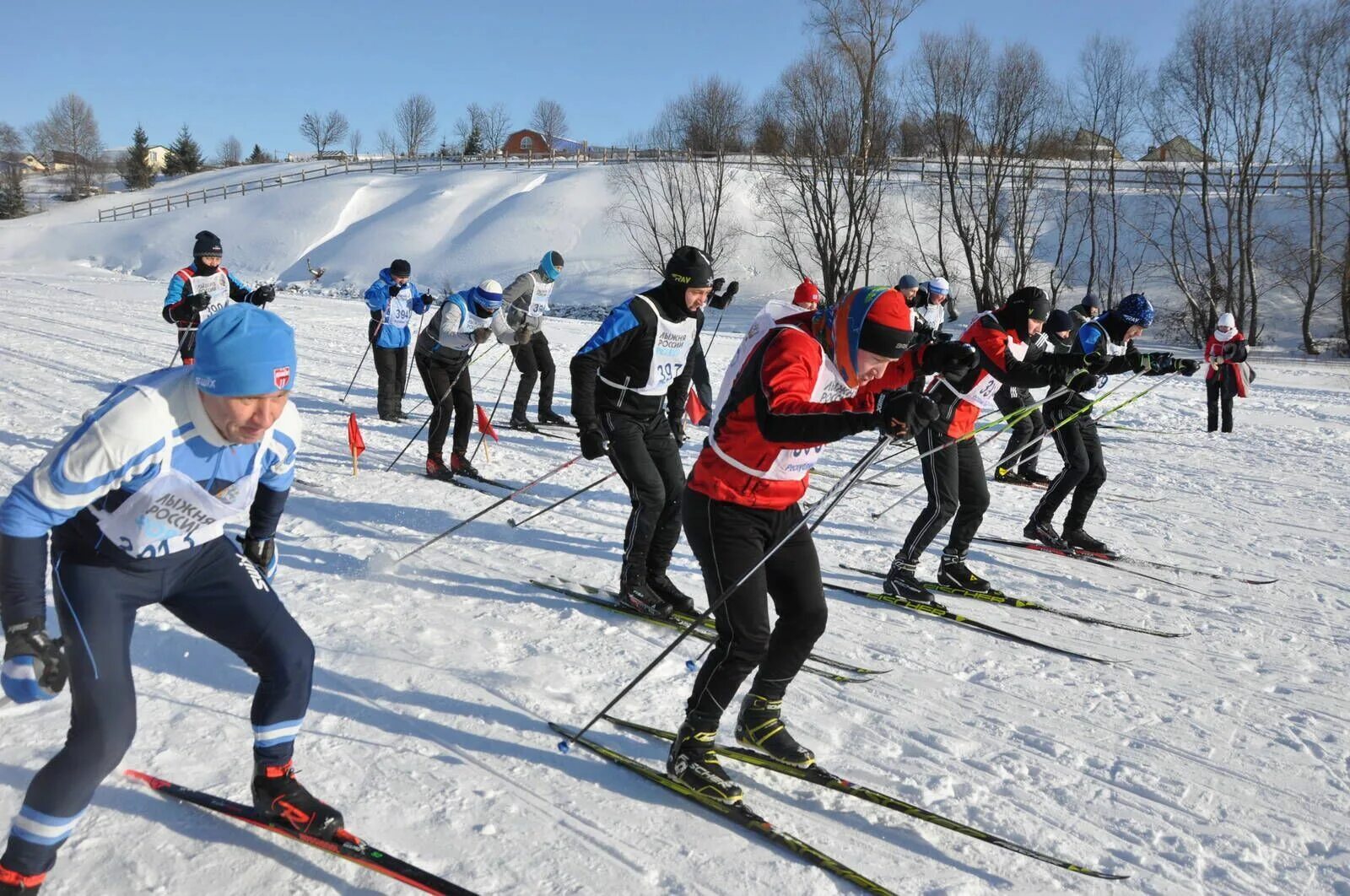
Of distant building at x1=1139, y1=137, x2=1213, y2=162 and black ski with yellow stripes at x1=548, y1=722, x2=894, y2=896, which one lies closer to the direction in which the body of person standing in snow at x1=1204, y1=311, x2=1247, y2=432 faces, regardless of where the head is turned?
the black ski with yellow stripes

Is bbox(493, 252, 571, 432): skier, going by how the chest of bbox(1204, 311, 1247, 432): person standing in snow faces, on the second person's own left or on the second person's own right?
on the second person's own right

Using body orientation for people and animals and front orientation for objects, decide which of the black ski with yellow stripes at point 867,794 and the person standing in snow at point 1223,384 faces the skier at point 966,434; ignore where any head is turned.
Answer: the person standing in snow

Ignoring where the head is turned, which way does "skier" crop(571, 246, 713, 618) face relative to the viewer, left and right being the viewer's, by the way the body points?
facing the viewer and to the right of the viewer

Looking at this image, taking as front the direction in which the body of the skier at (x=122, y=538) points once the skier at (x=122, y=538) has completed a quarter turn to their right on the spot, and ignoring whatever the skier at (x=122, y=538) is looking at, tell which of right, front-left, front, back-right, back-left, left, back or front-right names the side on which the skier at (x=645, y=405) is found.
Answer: back

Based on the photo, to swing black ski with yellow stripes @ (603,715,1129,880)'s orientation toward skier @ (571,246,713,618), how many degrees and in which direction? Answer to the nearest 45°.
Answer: approximately 180°

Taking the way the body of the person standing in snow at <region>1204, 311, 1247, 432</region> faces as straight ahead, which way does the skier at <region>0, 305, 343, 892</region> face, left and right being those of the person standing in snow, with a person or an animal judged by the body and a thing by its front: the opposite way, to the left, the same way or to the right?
to the left

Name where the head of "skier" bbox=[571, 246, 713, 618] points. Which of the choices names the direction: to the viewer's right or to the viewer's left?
to the viewer's right

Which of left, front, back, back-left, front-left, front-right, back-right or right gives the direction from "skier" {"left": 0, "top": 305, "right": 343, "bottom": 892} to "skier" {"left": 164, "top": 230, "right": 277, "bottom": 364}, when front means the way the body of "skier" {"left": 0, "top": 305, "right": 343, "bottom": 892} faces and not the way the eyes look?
back-left

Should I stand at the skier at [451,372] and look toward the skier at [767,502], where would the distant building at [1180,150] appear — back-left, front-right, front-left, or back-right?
back-left

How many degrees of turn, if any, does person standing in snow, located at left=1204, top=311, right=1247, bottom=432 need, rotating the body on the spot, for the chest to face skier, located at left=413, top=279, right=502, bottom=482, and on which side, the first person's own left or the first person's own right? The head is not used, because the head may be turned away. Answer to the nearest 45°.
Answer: approximately 45° to the first person's own right

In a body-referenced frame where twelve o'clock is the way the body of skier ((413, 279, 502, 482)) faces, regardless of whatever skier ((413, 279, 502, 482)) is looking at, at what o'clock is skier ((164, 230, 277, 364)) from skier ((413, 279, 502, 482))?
skier ((164, 230, 277, 364)) is roughly at 5 o'clock from skier ((413, 279, 502, 482)).
